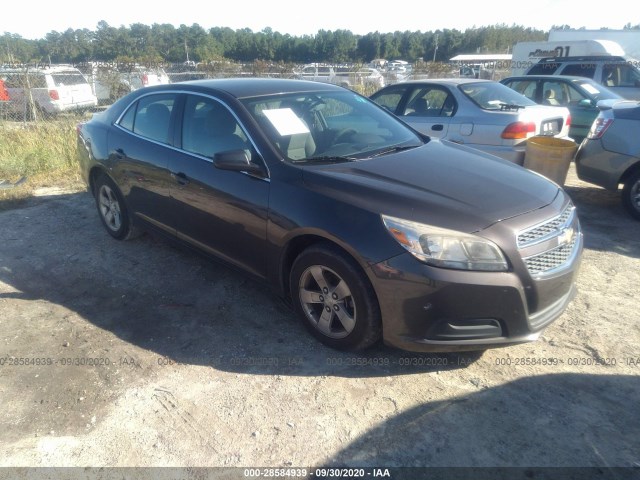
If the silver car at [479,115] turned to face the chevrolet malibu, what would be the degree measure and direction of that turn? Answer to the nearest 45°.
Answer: approximately 135° to its left

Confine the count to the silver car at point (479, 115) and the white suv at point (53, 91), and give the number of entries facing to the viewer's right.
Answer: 0

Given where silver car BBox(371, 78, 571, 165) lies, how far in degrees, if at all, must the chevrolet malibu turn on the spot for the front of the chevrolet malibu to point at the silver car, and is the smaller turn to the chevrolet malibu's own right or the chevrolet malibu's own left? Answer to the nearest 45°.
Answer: approximately 90° to the chevrolet malibu's own left

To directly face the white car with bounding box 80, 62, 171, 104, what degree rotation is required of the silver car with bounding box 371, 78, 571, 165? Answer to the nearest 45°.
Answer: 0° — it already faces it

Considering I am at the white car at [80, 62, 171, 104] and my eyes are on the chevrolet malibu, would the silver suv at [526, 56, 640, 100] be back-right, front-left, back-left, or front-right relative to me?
front-left

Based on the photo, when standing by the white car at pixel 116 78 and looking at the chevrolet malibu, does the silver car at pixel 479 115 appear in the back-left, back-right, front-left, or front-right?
front-left

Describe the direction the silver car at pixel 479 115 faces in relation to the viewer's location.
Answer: facing away from the viewer and to the left of the viewer

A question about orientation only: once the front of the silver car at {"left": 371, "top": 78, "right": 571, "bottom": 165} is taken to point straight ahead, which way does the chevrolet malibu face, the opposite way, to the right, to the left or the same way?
the opposite way

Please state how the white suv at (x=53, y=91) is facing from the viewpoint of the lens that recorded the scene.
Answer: facing away from the viewer and to the left of the viewer
